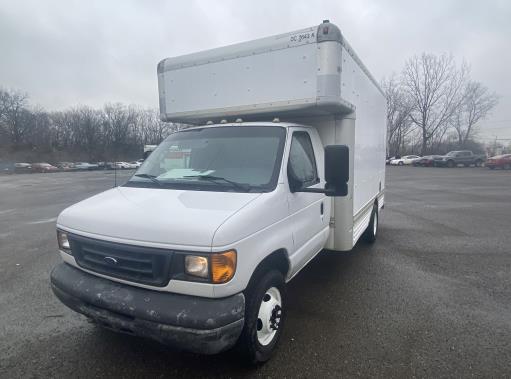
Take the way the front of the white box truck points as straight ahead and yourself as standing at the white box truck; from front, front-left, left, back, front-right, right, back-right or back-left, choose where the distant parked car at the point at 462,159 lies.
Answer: back

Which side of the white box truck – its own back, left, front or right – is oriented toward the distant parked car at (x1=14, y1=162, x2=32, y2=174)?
right

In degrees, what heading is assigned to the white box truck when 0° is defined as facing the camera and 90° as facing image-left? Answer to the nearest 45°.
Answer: approximately 45°

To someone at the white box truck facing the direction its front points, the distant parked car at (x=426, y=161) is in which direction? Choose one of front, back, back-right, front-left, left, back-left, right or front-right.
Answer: back
